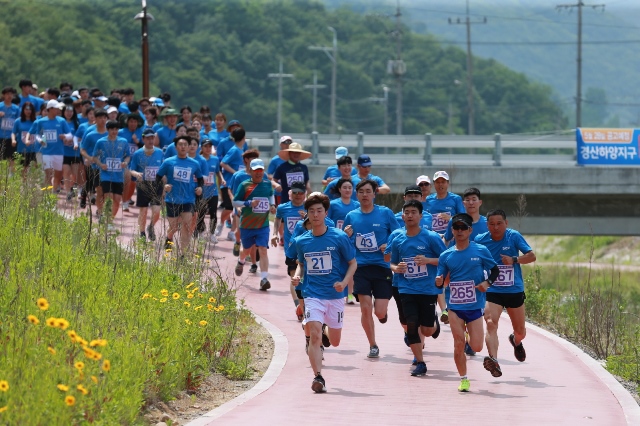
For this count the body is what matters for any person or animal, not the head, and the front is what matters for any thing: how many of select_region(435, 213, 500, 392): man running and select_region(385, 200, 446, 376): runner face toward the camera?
2

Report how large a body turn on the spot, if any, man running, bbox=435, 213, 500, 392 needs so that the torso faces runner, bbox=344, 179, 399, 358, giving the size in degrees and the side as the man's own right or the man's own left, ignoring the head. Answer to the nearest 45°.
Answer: approximately 135° to the man's own right

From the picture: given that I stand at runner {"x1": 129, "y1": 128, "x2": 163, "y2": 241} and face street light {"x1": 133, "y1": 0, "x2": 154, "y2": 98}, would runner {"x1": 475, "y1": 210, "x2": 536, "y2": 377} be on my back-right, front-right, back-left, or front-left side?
back-right

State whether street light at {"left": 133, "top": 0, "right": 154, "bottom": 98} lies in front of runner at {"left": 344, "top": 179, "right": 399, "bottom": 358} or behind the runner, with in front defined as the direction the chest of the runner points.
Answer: behind

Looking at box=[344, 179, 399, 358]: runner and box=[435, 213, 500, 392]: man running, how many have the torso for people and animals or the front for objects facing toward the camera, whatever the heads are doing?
2

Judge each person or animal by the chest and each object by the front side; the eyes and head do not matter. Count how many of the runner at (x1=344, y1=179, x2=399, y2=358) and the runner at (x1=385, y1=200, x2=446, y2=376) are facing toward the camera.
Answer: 2

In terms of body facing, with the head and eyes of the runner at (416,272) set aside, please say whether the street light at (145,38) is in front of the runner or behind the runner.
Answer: behind

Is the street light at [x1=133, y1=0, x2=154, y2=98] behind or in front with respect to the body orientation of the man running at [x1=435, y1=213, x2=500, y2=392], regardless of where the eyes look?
behind

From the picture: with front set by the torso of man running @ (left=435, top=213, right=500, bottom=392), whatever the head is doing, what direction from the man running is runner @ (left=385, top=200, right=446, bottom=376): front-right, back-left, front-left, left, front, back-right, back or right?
back-right

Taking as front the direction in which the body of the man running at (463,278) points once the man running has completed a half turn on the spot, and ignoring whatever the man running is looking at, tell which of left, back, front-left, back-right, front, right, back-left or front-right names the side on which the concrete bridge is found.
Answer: front

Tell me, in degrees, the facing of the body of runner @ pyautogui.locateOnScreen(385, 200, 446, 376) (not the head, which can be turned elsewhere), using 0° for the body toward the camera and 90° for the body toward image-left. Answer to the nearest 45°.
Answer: approximately 0°
